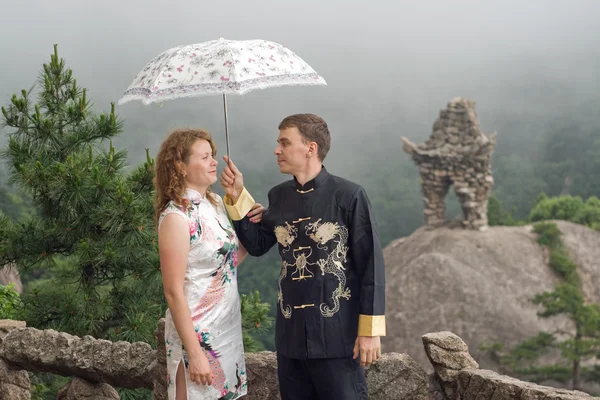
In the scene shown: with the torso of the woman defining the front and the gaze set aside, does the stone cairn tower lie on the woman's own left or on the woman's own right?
on the woman's own left

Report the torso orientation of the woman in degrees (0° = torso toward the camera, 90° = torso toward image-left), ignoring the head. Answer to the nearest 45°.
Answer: approximately 315°

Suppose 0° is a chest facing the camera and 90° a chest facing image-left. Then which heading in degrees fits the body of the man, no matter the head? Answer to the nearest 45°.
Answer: approximately 45°

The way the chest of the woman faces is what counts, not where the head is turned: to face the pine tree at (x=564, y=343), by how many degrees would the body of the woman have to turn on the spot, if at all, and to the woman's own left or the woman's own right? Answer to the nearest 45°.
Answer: approximately 90° to the woman's own left

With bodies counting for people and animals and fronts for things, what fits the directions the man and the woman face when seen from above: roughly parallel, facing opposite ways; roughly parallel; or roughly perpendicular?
roughly perpendicular

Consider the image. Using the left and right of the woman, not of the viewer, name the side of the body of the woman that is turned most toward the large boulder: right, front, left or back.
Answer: left

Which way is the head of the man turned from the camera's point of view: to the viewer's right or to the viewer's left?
to the viewer's left

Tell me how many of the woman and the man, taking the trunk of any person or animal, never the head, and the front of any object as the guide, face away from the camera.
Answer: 0

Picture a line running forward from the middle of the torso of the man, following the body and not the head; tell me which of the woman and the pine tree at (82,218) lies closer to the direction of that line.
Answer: the woman

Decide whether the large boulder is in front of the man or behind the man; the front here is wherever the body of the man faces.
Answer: behind
